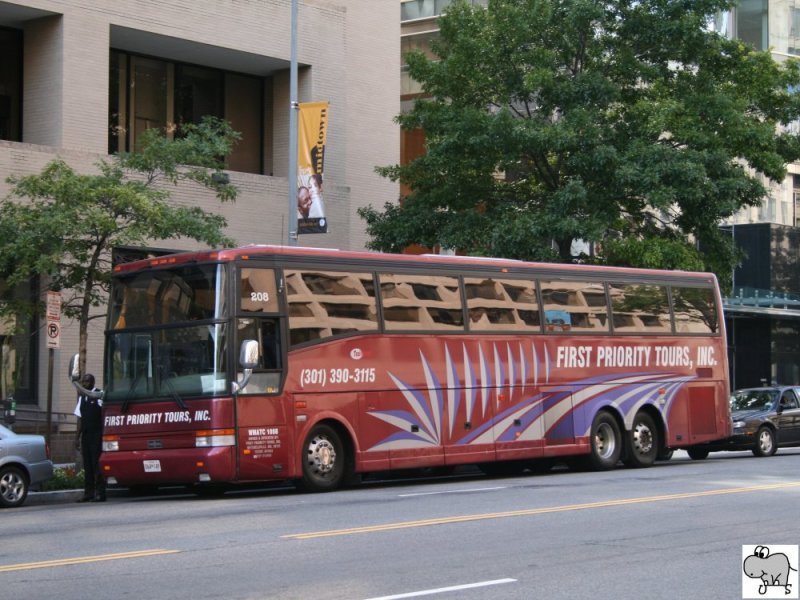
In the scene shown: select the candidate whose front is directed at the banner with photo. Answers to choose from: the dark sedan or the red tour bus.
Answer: the dark sedan

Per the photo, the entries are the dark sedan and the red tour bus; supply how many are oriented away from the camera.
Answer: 0

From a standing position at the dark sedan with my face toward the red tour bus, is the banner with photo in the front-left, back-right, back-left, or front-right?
front-right

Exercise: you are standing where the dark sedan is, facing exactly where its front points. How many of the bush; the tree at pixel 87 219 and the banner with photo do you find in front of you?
3

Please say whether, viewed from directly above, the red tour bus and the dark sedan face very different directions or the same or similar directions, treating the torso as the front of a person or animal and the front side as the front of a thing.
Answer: same or similar directions

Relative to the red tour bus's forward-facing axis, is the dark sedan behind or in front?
behind

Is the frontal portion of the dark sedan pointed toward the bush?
yes

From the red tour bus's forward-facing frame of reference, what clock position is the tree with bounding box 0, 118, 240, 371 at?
The tree is roughly at 2 o'clock from the red tour bus.

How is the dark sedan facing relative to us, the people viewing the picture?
facing the viewer and to the left of the viewer

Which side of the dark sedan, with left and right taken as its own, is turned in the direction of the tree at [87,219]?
front

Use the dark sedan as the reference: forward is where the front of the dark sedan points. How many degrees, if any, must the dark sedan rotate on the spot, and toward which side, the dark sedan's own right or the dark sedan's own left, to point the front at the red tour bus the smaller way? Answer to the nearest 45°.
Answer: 0° — it already faces it
